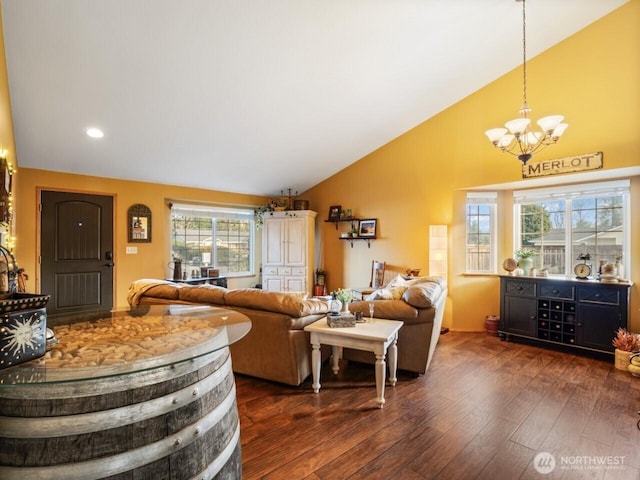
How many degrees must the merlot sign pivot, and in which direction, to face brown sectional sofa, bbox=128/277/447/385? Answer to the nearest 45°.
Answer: approximately 45° to its right

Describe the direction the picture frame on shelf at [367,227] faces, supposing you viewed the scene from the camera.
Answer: facing the viewer and to the left of the viewer

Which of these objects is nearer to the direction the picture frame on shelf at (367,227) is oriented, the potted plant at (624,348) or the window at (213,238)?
the window

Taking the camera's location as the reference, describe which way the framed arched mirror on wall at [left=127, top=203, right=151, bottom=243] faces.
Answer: facing the viewer

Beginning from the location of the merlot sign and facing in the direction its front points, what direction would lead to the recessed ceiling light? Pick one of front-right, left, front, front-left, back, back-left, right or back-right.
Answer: front-right

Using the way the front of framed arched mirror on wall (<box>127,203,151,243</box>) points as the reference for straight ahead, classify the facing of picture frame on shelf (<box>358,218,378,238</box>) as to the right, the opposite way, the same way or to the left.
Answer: to the right

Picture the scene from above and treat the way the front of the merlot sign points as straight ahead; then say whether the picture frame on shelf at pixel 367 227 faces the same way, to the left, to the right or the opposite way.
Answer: the same way

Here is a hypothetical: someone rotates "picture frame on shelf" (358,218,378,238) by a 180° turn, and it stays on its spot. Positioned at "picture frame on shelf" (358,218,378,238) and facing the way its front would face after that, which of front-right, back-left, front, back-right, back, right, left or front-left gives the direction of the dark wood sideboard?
right

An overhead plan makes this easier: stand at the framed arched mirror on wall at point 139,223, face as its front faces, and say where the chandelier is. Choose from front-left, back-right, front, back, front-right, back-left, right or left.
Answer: front-left

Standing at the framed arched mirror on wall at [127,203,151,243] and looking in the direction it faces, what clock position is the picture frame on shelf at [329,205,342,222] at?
The picture frame on shelf is roughly at 9 o'clock from the framed arched mirror on wall.

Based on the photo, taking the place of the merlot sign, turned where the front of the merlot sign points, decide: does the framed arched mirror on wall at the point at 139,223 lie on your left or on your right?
on your right

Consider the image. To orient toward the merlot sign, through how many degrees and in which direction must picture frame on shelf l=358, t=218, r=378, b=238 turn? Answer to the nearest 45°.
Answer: approximately 90° to its left

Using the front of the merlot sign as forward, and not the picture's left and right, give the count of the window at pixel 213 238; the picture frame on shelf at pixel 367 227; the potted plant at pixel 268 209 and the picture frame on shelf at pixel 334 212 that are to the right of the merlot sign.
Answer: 4
